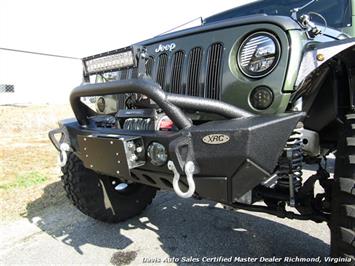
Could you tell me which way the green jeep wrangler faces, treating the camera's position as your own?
facing the viewer and to the left of the viewer

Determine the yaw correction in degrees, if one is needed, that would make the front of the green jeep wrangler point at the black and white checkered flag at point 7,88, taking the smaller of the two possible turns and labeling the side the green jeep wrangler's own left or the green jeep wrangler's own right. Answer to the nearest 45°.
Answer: approximately 90° to the green jeep wrangler's own right
